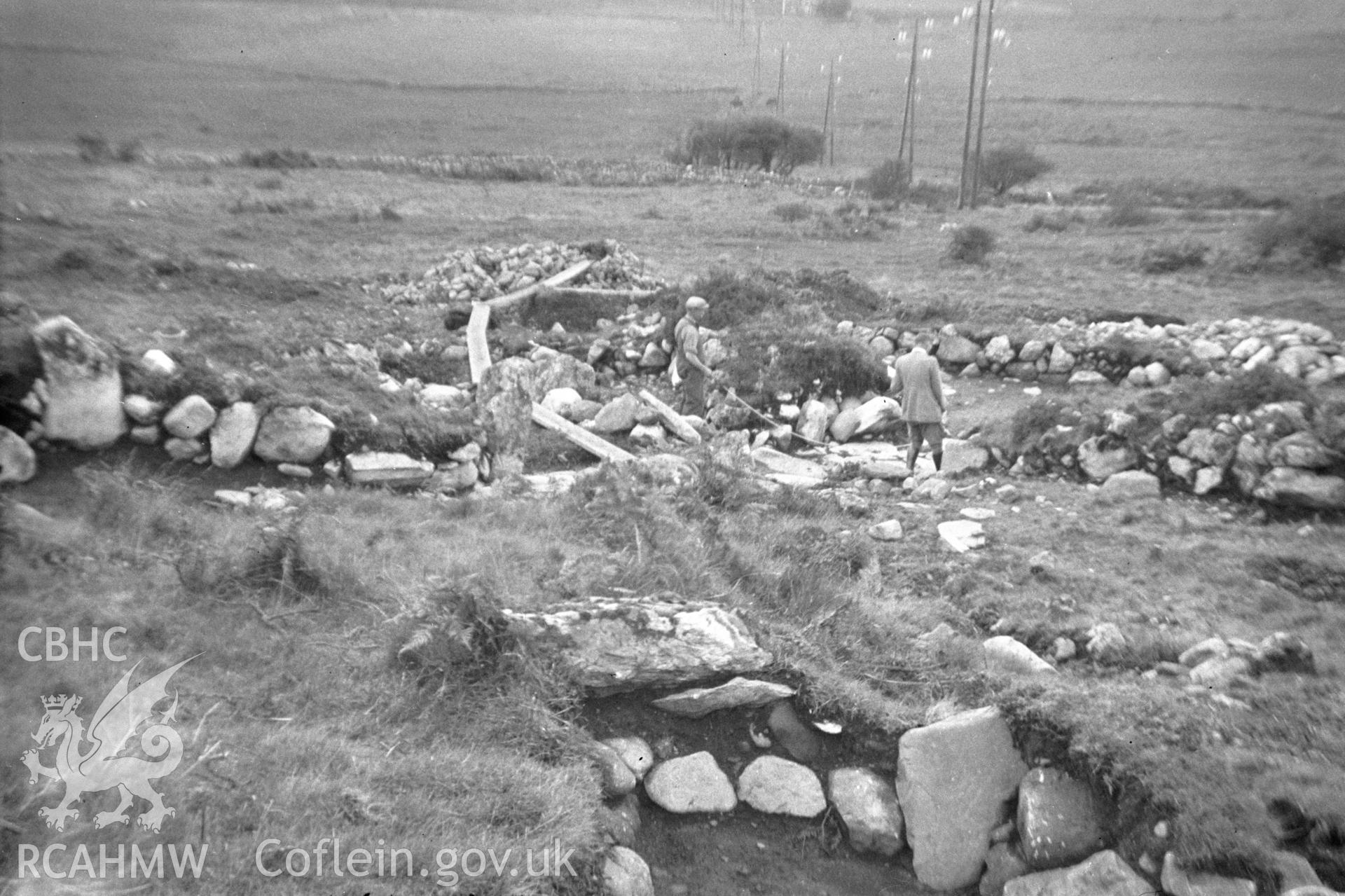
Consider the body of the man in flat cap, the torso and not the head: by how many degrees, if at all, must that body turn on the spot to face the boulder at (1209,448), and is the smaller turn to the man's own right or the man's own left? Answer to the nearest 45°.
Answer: approximately 45° to the man's own right

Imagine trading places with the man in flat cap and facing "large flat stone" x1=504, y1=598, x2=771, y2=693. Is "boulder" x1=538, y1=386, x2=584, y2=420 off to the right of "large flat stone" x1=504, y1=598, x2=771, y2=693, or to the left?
right

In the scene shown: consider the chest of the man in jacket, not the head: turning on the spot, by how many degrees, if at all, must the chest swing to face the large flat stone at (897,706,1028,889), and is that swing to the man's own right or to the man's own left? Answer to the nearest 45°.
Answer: approximately 180°

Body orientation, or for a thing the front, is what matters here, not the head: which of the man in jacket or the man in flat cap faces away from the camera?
the man in jacket

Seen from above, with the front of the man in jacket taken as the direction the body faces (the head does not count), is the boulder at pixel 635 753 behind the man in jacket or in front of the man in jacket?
behind

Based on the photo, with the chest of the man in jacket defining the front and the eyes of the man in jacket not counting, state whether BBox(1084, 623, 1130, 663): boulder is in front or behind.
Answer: behind

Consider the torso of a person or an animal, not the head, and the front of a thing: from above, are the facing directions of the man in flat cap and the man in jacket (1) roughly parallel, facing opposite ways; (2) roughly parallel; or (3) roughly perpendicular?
roughly perpendicular

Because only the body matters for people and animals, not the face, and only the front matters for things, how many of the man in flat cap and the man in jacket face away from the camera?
1

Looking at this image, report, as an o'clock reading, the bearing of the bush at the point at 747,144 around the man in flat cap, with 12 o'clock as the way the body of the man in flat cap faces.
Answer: The bush is roughly at 9 o'clock from the man in flat cap.

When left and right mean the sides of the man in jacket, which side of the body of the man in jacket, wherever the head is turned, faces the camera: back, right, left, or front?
back

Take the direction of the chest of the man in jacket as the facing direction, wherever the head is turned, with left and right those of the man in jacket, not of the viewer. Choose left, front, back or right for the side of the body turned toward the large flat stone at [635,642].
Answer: back

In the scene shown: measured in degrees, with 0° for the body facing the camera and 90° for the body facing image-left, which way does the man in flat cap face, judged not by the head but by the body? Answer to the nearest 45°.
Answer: approximately 270°

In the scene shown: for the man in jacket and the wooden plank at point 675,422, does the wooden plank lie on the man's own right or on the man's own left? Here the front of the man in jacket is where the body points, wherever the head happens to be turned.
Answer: on the man's own left
